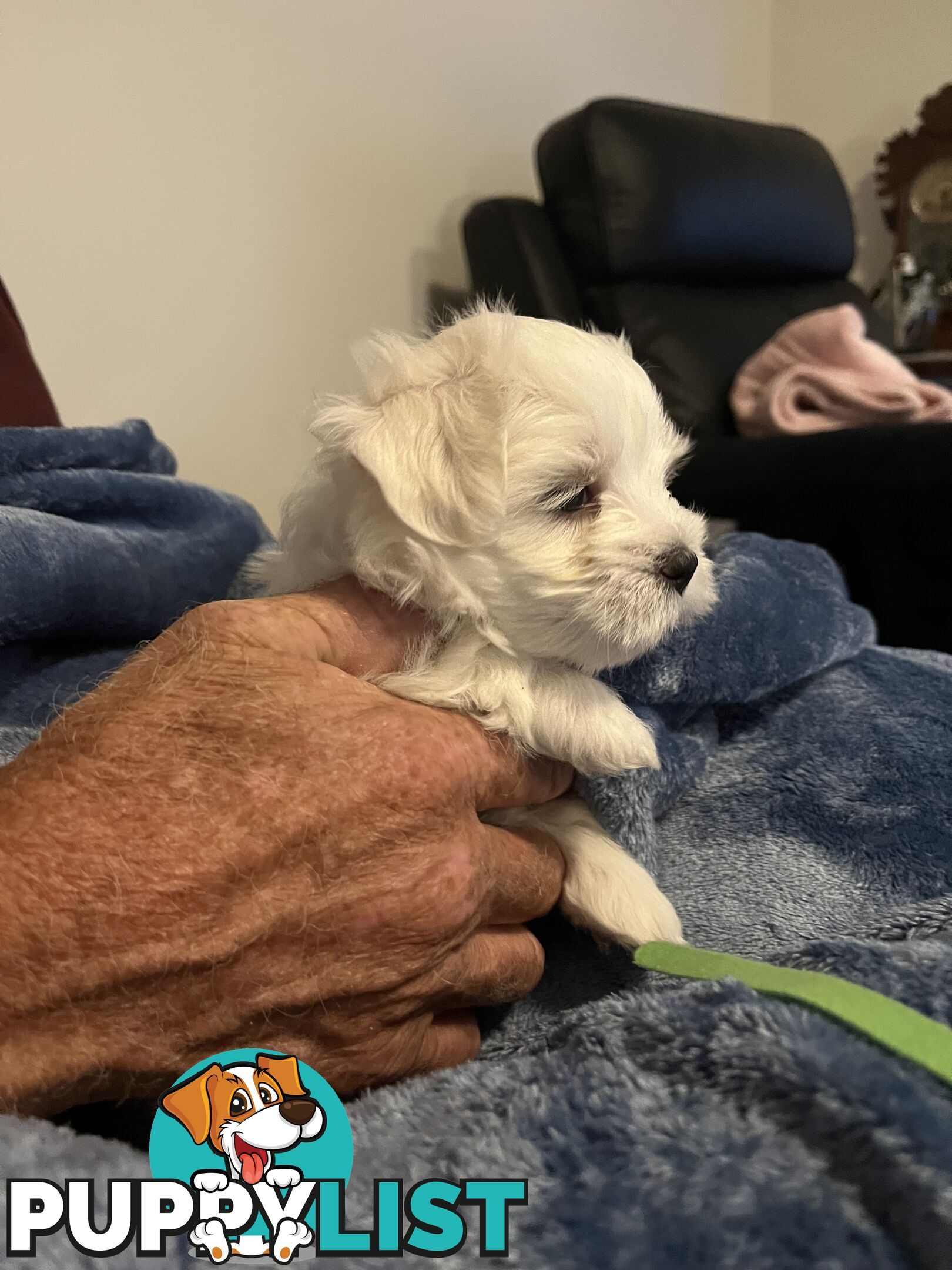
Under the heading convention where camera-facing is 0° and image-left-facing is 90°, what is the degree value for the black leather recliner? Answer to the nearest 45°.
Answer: approximately 315°

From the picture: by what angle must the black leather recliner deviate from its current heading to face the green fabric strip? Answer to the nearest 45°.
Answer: approximately 45° to its right
